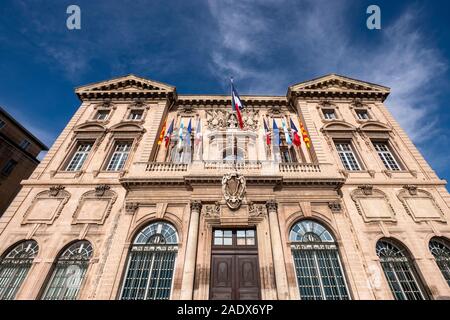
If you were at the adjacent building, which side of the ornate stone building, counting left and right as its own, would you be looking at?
right

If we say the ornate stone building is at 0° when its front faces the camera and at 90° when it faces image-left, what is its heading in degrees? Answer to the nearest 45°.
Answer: approximately 0°
